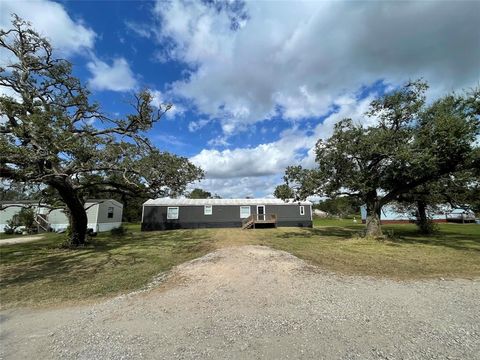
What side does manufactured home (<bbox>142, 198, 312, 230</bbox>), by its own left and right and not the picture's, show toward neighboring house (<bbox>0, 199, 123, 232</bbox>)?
right

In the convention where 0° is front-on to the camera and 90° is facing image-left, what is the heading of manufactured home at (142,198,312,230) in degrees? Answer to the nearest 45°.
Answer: approximately 0°
